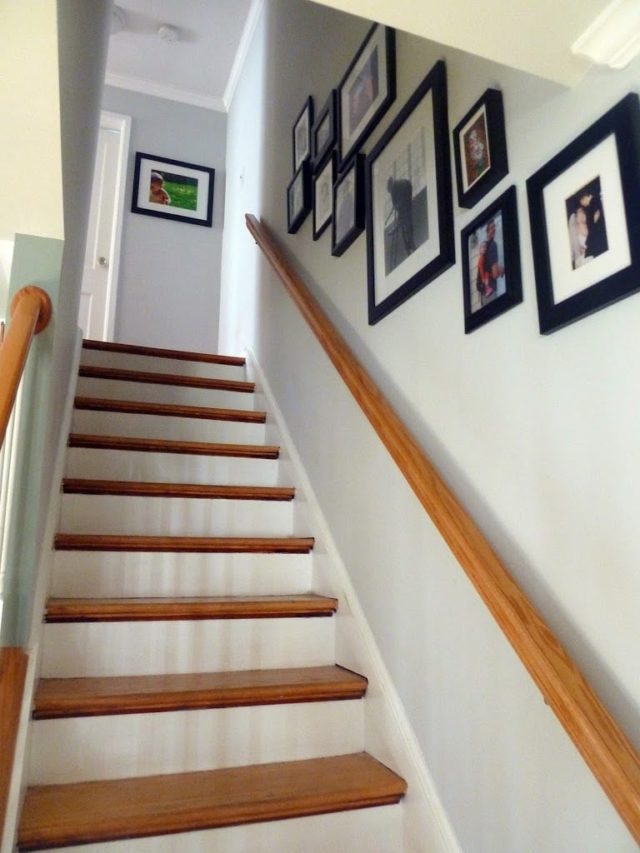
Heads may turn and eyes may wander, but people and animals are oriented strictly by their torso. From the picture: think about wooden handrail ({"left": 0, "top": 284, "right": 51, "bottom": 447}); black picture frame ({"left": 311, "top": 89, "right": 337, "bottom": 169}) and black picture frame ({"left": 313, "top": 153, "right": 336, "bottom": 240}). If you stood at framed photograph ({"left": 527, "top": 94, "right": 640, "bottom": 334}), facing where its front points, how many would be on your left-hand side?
0

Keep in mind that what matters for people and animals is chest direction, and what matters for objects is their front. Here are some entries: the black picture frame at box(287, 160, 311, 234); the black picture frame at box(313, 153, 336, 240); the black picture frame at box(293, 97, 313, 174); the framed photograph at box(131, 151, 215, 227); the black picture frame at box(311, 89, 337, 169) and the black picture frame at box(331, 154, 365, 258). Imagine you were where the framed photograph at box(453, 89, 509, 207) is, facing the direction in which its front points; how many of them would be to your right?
6

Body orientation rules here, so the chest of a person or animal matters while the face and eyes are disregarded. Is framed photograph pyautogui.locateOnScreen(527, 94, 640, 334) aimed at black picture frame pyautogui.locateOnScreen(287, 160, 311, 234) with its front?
no

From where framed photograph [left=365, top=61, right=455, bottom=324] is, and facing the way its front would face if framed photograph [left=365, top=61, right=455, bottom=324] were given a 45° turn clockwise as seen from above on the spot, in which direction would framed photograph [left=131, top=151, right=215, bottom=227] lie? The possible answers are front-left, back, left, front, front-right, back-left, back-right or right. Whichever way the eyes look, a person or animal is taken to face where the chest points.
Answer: front-right

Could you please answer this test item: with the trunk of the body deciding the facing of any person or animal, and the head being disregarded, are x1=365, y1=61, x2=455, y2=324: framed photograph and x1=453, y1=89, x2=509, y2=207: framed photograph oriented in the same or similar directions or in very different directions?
same or similar directions

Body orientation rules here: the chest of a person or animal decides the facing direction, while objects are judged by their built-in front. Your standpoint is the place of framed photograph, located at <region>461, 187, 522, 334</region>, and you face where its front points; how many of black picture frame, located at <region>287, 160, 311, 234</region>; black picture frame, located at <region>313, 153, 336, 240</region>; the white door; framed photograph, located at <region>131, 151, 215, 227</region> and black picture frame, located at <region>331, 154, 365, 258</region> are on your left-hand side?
0

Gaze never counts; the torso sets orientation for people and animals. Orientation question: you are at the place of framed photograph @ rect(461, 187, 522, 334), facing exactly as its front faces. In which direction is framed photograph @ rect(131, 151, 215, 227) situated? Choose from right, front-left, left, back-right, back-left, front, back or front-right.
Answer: right

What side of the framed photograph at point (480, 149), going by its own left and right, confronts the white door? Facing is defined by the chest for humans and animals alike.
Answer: right

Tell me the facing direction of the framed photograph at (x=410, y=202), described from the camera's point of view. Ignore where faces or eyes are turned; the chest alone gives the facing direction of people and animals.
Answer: facing the viewer and to the left of the viewer

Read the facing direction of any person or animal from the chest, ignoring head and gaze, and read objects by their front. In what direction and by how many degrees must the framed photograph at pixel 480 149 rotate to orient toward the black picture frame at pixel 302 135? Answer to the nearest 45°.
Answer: approximately 90° to its right

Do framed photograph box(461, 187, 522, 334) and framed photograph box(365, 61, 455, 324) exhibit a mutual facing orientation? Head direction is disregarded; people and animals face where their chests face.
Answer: no

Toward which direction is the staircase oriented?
toward the camera

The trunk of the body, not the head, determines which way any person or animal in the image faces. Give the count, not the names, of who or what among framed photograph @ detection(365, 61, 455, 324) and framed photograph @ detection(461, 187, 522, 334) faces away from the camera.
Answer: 0

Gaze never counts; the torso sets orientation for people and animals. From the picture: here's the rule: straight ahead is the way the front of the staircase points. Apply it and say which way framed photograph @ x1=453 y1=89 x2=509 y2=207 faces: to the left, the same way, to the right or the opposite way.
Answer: to the right

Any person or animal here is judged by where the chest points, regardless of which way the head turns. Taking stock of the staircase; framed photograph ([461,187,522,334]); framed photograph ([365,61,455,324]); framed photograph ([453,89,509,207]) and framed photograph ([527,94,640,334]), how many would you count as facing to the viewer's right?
0

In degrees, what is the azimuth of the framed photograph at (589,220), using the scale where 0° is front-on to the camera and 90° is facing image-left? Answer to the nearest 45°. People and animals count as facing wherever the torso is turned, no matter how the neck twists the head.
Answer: approximately 45°
